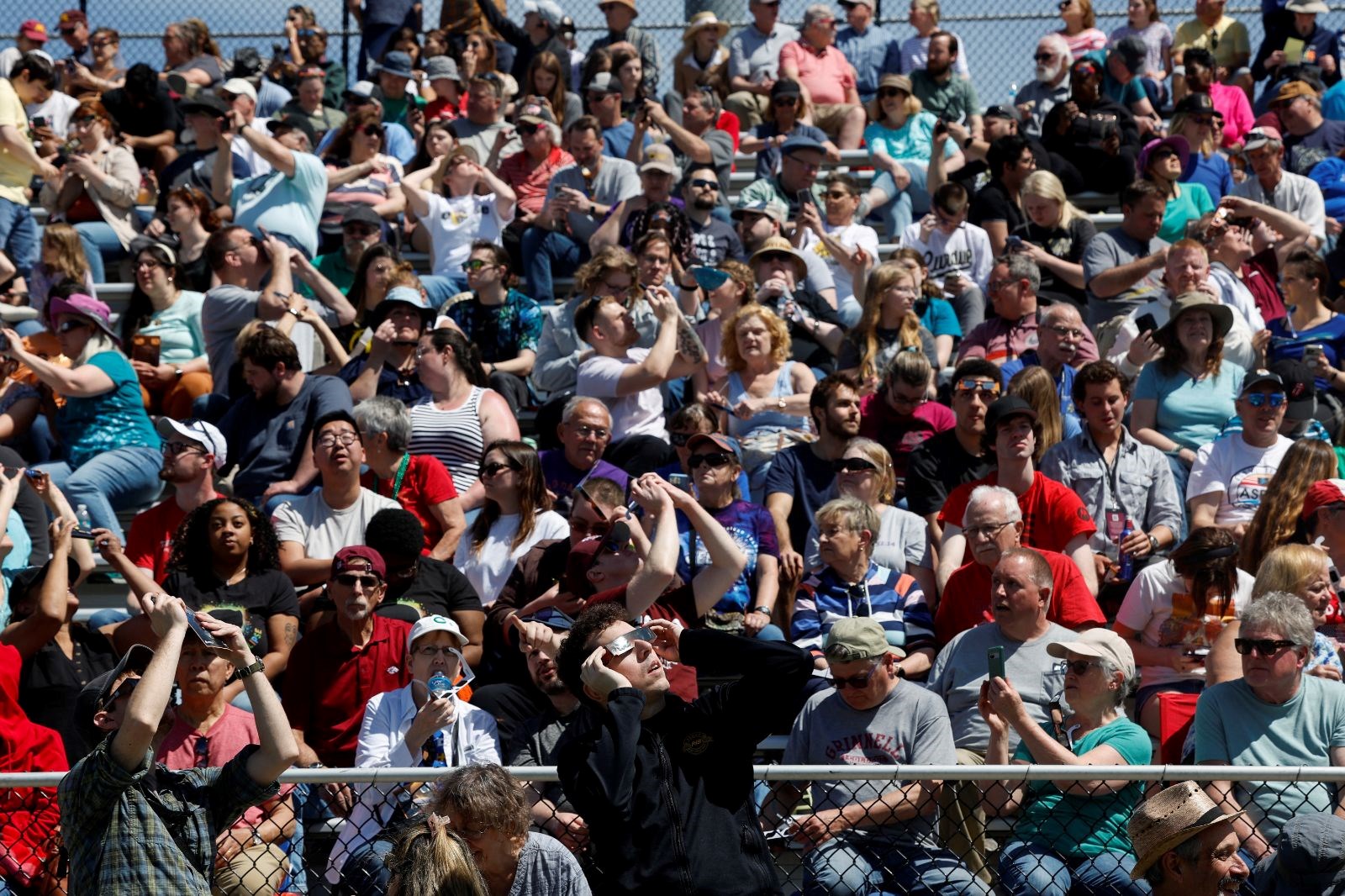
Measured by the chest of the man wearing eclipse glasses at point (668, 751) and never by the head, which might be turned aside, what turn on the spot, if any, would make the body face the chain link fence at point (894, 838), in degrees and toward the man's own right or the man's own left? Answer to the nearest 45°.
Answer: approximately 90° to the man's own left
